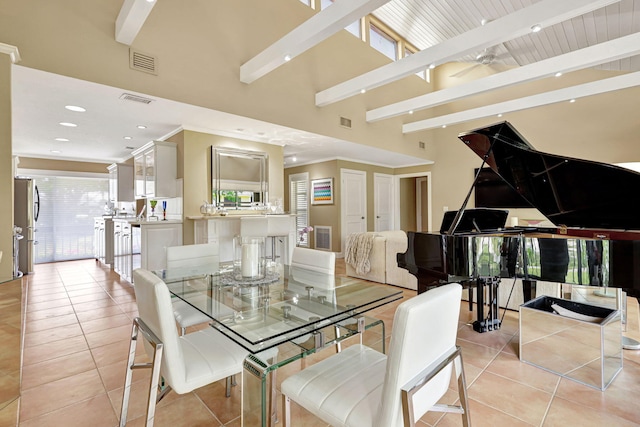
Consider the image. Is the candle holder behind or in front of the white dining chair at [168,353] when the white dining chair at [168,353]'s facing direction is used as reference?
in front

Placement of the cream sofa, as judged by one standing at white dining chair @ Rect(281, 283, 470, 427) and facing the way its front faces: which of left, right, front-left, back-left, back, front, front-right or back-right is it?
front-right

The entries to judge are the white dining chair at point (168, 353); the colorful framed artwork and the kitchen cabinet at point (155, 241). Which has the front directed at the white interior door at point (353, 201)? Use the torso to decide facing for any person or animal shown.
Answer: the white dining chair

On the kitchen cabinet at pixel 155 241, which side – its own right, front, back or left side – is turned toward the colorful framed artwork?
back

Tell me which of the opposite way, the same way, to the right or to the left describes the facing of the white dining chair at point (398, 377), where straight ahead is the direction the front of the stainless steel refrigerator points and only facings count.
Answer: to the left

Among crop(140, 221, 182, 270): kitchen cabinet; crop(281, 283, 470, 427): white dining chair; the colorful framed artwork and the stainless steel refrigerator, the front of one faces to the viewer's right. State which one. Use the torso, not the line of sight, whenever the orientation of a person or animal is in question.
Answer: the stainless steel refrigerator

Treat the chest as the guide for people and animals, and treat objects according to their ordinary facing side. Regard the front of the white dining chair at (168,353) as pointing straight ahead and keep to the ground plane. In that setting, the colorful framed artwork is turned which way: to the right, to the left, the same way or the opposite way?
the opposite way

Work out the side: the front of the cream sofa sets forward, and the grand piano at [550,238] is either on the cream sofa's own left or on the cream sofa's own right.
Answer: on the cream sofa's own right

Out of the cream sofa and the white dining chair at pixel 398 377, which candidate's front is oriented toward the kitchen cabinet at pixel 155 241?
the white dining chair

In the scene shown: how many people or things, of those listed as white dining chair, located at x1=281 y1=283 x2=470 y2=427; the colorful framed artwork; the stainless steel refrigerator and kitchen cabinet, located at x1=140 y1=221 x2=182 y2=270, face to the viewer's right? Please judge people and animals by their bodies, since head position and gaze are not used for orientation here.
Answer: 1

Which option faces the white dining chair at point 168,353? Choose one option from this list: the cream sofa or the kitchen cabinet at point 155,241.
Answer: the kitchen cabinet

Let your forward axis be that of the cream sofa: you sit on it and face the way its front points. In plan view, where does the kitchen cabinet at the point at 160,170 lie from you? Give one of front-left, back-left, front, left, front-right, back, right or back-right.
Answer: back-left

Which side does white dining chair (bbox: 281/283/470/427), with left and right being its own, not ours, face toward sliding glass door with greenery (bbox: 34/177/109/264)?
front

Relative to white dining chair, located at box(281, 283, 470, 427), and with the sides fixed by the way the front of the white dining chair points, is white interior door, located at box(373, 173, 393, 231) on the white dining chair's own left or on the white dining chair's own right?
on the white dining chair's own right

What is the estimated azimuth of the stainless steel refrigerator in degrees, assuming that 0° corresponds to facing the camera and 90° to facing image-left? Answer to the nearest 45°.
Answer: approximately 270°

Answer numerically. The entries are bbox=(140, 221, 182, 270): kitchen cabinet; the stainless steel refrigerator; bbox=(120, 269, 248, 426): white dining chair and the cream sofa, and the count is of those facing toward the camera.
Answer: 1

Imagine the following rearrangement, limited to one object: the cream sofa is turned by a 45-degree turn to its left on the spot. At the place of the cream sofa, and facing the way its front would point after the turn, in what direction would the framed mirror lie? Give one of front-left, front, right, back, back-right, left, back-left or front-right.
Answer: left

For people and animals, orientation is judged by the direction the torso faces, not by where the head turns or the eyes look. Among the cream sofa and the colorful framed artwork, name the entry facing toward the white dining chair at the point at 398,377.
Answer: the colorful framed artwork

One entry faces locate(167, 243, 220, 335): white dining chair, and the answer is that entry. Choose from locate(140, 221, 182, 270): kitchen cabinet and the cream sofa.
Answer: the kitchen cabinet

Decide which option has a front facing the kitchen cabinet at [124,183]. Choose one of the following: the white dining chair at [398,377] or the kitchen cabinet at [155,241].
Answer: the white dining chair

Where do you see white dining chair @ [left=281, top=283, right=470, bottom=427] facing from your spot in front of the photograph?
facing away from the viewer and to the left of the viewer
